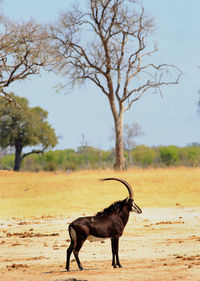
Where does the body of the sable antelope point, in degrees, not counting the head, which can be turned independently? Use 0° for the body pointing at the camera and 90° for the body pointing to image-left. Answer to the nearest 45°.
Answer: approximately 270°
